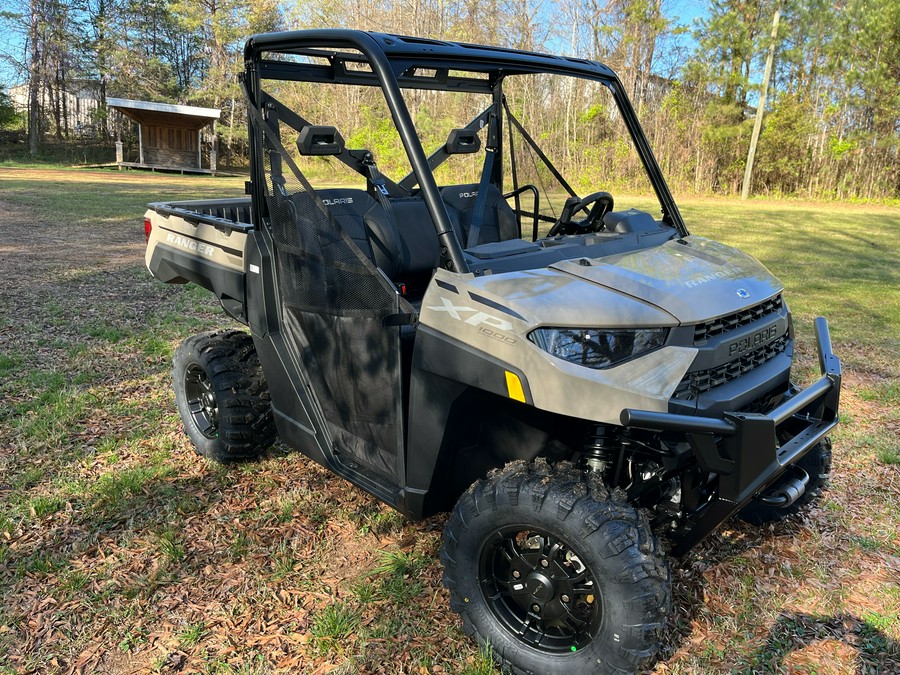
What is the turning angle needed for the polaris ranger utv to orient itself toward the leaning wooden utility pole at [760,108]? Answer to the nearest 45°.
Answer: approximately 135° to its left

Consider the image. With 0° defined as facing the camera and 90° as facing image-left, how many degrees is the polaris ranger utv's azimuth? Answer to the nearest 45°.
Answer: approximately 315°

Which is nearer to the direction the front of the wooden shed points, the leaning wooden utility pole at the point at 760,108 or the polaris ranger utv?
the polaris ranger utv

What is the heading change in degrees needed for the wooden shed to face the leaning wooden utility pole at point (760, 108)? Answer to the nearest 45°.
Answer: approximately 45° to its left

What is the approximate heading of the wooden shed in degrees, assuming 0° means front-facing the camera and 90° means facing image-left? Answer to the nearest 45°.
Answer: approximately 0°

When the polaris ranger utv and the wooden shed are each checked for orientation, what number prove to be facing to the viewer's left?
0

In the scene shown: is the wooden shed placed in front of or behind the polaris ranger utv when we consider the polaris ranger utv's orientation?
behind

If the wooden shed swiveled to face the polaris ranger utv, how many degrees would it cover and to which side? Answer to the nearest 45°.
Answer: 0° — it already faces it
